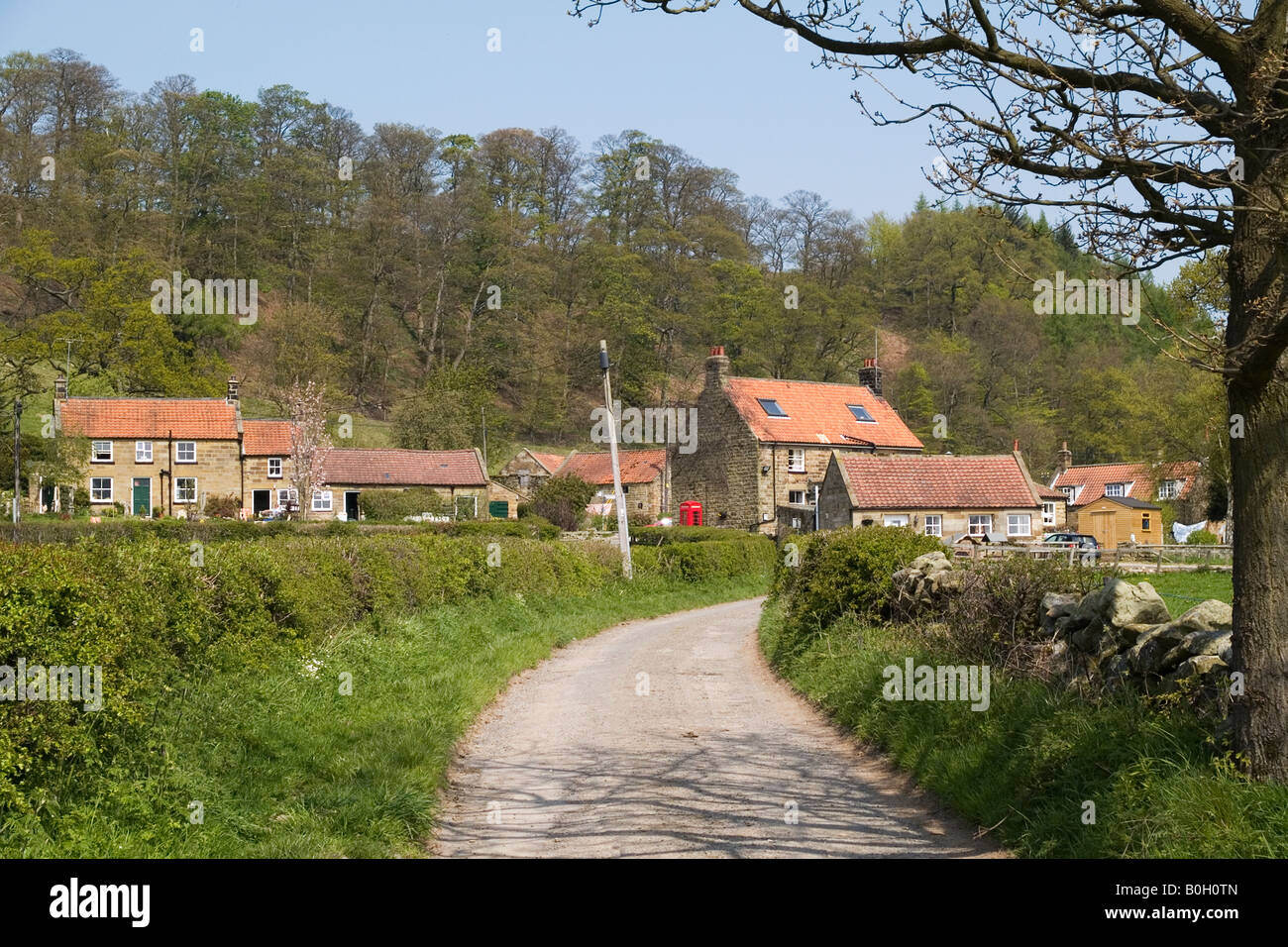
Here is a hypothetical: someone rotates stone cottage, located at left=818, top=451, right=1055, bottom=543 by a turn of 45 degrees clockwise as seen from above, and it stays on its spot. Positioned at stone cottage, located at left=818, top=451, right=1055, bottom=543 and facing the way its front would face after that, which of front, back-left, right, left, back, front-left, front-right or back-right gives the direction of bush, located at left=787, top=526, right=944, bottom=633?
front-left

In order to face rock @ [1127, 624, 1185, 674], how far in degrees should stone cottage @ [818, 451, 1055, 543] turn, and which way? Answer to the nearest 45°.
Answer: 0° — it already faces it

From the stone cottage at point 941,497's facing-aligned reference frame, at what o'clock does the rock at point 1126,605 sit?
The rock is roughly at 12 o'clock from the stone cottage.

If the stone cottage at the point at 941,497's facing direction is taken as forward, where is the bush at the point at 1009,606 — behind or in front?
in front

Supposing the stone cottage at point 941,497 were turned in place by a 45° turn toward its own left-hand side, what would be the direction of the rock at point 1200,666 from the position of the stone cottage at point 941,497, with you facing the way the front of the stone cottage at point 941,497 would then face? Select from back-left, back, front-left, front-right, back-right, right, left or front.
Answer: front-right

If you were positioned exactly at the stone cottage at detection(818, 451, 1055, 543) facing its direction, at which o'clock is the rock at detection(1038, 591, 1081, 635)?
The rock is roughly at 12 o'clock from the stone cottage.

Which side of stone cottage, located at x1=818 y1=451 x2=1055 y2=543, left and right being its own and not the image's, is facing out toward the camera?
front
